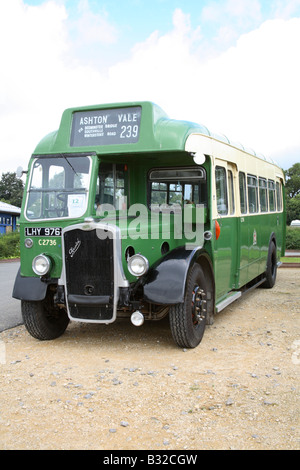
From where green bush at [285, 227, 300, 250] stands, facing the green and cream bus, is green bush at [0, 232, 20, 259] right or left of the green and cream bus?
right

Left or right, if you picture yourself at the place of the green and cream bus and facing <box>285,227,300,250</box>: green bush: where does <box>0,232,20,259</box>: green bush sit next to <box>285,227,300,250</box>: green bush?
left

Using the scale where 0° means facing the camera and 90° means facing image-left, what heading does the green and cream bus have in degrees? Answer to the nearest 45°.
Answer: approximately 45°

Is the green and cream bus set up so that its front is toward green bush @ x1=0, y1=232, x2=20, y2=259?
no

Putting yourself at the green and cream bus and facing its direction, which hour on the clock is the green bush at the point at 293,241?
The green bush is roughly at 5 o'clock from the green and cream bus.
